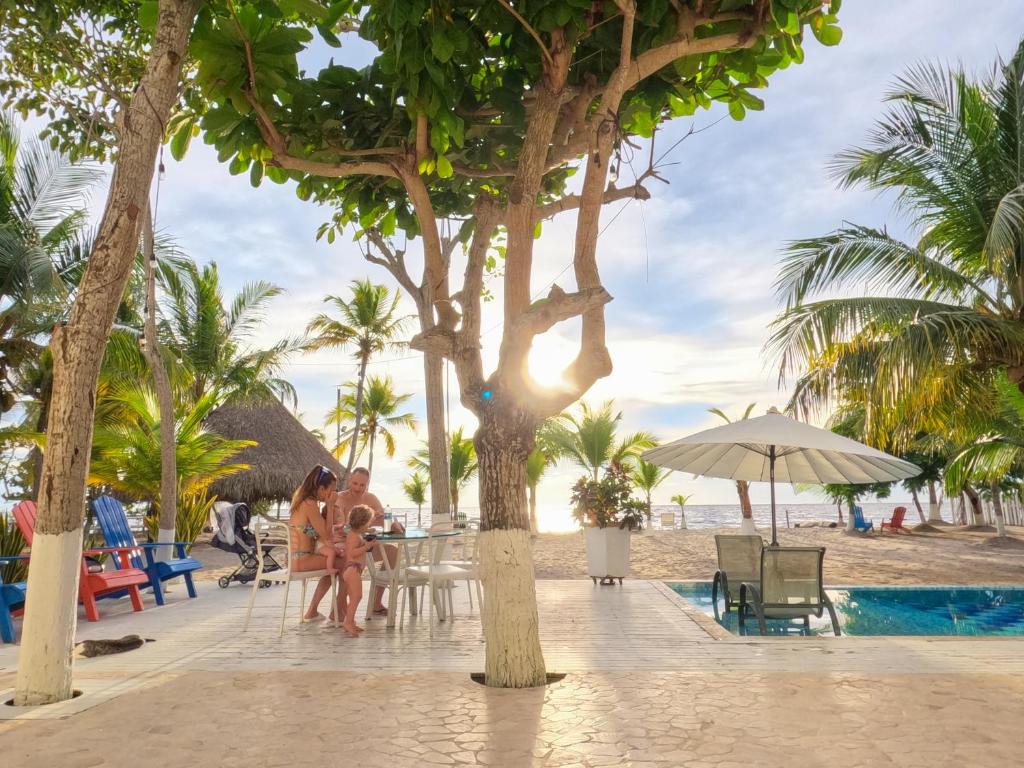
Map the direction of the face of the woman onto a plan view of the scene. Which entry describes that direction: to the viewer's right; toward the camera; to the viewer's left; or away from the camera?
to the viewer's right

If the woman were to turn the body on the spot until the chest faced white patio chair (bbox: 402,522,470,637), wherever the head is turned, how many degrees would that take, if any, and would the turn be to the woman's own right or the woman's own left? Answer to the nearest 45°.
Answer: approximately 45° to the woman's own right

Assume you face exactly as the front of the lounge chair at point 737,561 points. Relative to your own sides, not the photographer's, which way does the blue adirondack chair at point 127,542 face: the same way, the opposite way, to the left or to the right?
to the right

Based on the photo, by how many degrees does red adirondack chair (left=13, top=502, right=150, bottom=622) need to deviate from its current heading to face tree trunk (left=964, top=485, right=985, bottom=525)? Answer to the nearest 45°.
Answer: approximately 45° to its left

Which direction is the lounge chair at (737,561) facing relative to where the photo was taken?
away from the camera

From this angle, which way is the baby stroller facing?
to the viewer's right

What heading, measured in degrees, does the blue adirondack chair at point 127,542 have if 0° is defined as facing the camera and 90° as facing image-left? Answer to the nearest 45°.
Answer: approximately 315°

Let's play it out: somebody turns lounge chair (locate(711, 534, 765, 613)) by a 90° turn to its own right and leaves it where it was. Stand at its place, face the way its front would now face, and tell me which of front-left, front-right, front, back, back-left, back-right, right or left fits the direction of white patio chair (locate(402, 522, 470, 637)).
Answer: back-right

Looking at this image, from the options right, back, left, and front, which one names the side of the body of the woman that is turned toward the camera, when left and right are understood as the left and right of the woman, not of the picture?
right

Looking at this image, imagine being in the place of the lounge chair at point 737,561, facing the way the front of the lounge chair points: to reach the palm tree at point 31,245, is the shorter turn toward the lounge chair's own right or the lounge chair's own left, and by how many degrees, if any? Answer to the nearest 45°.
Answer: approximately 90° to the lounge chair's own left

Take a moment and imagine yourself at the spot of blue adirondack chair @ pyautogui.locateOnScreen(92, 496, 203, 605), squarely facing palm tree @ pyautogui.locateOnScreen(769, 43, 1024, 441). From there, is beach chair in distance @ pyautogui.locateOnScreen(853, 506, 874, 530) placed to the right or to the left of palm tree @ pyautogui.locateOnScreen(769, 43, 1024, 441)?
left
